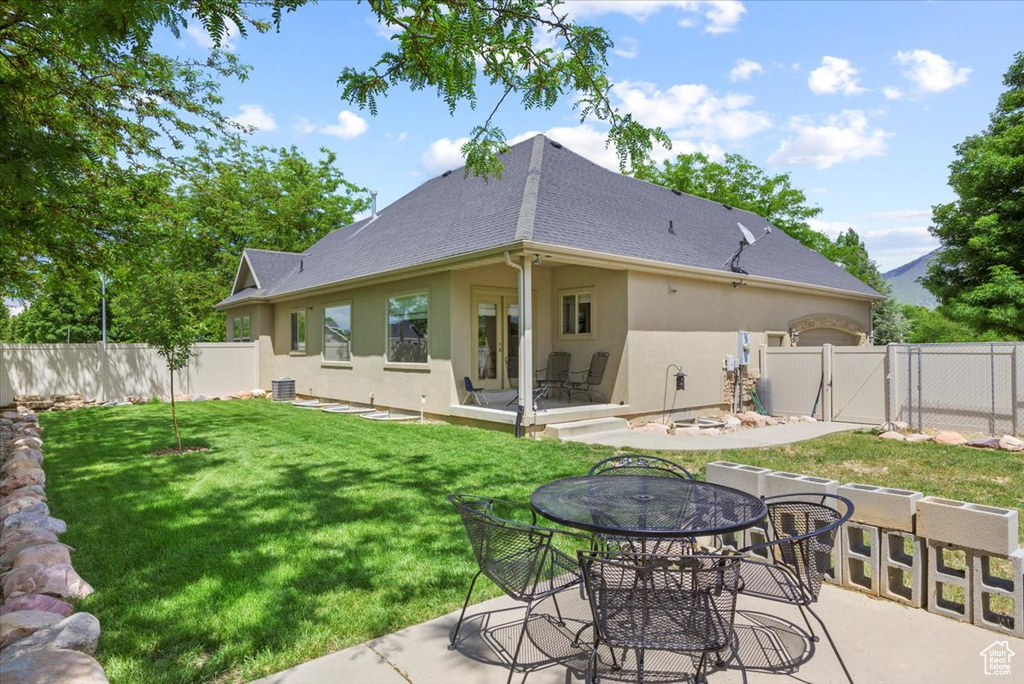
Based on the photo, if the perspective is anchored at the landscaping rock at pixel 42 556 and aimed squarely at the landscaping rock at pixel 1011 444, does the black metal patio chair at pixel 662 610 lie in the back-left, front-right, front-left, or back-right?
front-right

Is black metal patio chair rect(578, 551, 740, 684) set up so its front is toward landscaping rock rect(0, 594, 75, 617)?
no

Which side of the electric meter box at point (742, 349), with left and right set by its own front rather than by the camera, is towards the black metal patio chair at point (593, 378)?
right

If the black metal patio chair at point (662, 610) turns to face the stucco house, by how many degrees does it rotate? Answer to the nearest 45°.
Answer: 0° — it already faces it

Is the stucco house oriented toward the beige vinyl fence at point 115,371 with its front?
no

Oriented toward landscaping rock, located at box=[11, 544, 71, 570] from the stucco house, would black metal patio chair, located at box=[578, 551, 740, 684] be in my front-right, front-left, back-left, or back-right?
front-left

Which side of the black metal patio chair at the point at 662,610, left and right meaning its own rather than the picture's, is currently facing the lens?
back

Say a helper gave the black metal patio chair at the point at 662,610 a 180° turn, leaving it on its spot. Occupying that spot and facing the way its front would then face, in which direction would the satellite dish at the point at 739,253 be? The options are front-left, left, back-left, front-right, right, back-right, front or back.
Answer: back

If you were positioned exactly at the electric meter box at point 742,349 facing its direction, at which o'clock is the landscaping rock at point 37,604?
The landscaping rock is roughly at 2 o'clock from the electric meter box.

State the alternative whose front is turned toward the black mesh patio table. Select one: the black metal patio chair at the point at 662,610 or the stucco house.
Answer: the black metal patio chair

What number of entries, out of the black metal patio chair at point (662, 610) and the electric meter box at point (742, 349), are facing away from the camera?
1

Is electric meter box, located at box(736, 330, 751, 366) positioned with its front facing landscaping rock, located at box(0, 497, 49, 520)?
no

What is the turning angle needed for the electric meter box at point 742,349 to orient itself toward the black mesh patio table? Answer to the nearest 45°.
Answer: approximately 45° to its right

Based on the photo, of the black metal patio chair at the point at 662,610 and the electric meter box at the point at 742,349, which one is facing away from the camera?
the black metal patio chair

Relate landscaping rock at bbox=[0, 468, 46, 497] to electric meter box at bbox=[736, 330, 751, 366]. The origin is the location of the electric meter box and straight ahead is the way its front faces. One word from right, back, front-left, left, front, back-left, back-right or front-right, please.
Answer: right

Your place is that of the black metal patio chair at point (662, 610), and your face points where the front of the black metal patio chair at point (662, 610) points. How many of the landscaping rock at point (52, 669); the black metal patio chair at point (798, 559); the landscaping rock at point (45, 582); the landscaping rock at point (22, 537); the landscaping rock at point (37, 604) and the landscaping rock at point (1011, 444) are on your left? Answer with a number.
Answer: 4

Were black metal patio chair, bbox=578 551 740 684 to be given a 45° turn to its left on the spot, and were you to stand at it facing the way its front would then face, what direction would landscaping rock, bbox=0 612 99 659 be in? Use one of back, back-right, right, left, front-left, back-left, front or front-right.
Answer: front-left

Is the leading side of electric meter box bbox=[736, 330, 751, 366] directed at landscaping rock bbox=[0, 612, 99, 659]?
no
